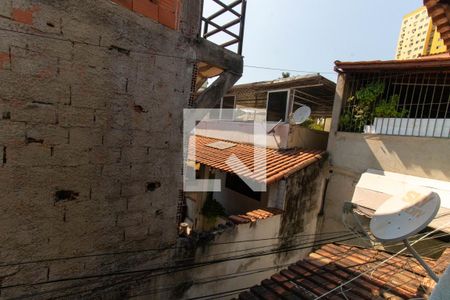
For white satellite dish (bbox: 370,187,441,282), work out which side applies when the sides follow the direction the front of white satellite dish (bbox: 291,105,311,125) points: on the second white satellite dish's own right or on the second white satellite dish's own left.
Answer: on the second white satellite dish's own left

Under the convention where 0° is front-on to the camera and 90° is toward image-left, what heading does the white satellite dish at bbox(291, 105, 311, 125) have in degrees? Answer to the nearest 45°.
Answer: approximately 45°

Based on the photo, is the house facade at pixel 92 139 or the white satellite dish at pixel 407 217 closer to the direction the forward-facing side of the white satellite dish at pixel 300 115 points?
the house facade

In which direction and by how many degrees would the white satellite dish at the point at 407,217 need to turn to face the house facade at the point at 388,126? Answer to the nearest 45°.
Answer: approximately 135° to its right

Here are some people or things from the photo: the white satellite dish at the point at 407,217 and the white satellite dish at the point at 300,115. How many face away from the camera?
0

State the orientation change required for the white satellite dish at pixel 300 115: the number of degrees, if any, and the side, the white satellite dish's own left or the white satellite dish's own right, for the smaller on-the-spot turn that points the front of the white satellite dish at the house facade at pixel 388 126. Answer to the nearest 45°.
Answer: approximately 135° to the white satellite dish's own left

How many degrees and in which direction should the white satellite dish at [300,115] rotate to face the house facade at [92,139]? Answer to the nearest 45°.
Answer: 0° — it already faces it

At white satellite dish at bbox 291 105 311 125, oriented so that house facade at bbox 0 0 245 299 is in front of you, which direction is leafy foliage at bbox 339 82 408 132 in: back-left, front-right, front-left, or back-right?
front-left
